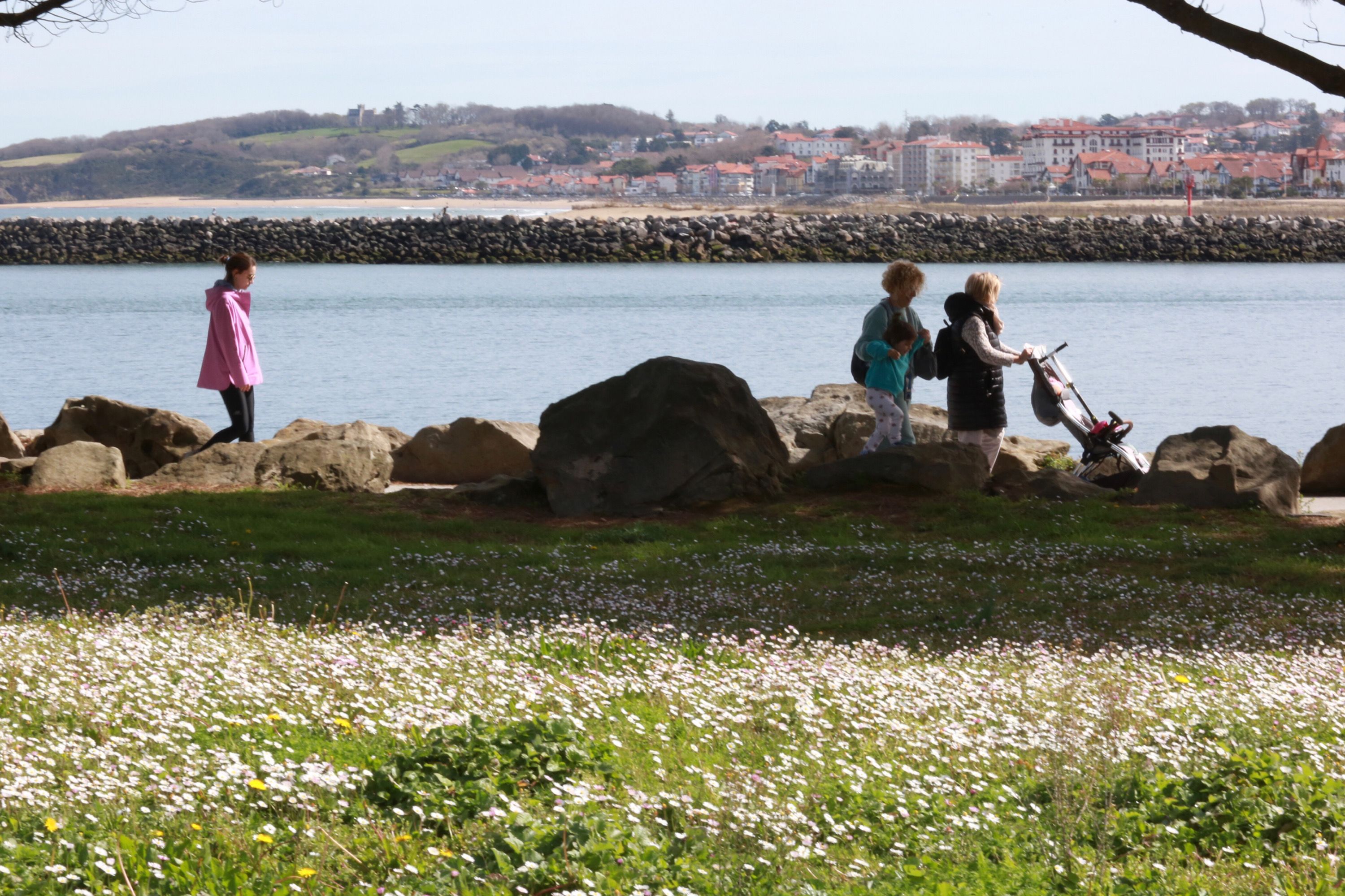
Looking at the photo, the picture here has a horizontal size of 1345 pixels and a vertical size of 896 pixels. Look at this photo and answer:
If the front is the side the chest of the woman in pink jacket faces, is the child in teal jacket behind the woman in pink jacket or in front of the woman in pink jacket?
in front

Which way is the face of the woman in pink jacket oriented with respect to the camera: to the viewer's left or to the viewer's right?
to the viewer's right

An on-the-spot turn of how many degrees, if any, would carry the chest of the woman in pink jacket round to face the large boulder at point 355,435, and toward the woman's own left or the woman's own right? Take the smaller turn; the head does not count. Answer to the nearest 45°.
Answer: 0° — they already face it

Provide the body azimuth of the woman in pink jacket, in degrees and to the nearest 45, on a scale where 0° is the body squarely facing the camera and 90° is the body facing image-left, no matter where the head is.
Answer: approximately 270°

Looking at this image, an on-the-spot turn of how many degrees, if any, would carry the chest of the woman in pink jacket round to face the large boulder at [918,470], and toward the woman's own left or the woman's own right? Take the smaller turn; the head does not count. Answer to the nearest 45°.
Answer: approximately 45° to the woman's own right

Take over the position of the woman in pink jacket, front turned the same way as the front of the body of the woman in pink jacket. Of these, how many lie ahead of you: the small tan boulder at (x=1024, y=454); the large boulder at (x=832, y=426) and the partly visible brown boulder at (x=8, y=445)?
2
